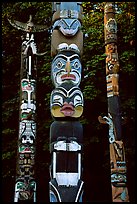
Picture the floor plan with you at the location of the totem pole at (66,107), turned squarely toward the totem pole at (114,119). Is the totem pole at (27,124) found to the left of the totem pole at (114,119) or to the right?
left

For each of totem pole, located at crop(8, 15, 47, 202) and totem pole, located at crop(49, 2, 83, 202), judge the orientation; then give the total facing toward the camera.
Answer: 2

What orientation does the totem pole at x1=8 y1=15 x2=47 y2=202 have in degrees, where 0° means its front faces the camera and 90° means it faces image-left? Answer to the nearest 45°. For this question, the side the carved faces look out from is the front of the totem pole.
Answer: approximately 0°

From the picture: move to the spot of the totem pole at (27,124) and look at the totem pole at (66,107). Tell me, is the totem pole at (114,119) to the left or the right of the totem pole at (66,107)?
left

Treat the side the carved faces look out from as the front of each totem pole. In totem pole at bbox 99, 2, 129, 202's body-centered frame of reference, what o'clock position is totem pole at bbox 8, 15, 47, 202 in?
totem pole at bbox 8, 15, 47, 202 is roughly at 2 o'clock from totem pole at bbox 99, 2, 129, 202.

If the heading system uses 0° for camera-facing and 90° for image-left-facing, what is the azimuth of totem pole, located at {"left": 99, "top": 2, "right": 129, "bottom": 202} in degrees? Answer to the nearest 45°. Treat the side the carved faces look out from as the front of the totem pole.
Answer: approximately 45°

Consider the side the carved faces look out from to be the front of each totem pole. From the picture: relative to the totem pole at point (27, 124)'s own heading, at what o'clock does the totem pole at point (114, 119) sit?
the totem pole at point (114, 119) is roughly at 10 o'clock from the totem pole at point (27, 124).

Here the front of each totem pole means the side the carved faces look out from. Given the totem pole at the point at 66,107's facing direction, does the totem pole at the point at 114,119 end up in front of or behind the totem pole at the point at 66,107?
behind
